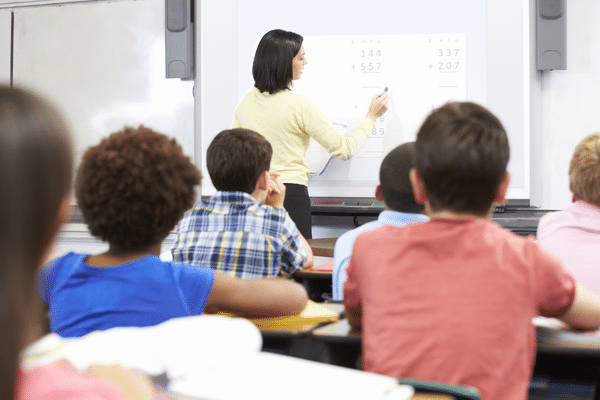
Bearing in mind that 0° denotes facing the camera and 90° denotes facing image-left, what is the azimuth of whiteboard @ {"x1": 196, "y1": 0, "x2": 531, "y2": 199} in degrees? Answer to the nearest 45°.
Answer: approximately 0°

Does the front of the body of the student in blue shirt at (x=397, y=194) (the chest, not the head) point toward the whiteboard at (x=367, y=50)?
yes

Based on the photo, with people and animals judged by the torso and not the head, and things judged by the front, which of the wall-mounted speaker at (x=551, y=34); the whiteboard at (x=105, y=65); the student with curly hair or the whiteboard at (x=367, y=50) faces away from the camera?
the student with curly hair

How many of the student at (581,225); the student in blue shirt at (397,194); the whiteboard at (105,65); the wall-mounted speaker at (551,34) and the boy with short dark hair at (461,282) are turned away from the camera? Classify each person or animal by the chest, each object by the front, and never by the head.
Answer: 3

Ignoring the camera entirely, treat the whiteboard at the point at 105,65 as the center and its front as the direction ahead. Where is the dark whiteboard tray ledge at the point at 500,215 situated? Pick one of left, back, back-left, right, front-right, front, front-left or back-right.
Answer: front-left

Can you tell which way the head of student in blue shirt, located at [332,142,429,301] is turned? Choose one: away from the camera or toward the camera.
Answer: away from the camera

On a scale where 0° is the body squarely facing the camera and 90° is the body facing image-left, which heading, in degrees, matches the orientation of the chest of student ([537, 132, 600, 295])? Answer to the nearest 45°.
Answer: approximately 180°

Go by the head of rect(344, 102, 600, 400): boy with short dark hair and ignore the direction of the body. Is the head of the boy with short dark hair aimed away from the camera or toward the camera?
away from the camera

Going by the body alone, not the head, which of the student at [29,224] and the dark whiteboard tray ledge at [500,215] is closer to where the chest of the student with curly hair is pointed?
the dark whiteboard tray ledge

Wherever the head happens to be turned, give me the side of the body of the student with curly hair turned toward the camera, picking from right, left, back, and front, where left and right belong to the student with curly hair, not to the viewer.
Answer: back

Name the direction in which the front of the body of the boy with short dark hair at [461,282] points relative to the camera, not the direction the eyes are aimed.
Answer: away from the camera
